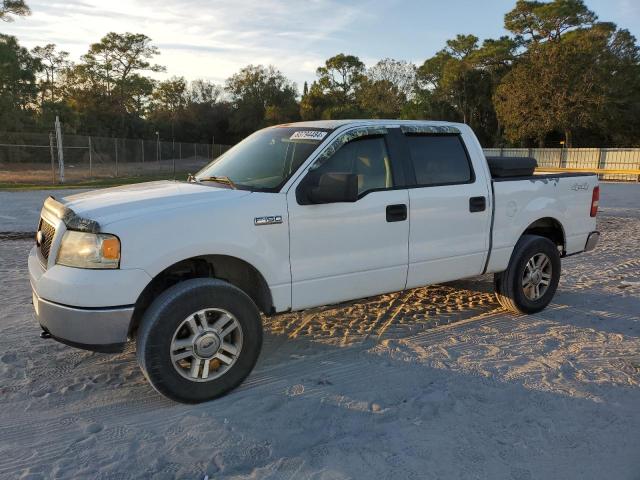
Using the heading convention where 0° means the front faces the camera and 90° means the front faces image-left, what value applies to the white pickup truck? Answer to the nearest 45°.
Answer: approximately 45°

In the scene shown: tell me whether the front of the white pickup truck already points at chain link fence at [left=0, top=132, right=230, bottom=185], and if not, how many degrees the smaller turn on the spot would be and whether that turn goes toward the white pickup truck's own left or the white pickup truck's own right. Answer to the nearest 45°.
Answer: approximately 90° to the white pickup truck's own right

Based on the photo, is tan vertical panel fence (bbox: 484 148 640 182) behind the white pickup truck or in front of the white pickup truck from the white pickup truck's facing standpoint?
behind
